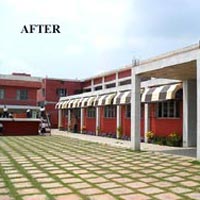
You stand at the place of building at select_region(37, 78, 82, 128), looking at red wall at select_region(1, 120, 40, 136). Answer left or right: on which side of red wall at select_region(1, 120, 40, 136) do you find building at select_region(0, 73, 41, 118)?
right

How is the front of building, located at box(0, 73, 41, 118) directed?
toward the camera

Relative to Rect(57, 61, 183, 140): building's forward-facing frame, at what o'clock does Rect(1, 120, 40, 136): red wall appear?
The red wall is roughly at 2 o'clock from the building.

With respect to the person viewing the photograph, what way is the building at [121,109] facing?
facing the viewer and to the left of the viewer

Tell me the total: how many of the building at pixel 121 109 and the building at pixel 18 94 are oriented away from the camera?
0

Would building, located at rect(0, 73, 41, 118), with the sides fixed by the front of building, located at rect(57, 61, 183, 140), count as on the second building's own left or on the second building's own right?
on the second building's own right

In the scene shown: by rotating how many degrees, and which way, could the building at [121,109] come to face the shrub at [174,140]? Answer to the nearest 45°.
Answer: approximately 45° to its left

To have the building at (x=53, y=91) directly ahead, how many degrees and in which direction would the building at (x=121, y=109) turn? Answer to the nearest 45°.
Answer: approximately 90° to its right

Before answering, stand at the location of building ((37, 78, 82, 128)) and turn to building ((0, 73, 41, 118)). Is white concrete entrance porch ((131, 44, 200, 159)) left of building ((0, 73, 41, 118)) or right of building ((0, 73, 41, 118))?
left

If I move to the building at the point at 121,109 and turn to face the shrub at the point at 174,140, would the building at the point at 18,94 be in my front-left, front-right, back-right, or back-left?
back-right

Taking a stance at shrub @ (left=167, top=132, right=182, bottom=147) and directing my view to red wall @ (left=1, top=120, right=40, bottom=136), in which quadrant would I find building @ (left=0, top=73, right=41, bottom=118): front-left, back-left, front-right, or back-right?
front-right

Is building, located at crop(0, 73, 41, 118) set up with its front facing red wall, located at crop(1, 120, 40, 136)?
yes

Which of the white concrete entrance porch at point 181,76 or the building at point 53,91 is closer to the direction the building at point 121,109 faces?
the white concrete entrance porch

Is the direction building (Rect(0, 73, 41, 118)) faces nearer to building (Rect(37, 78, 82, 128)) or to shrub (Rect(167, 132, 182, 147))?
the shrub
